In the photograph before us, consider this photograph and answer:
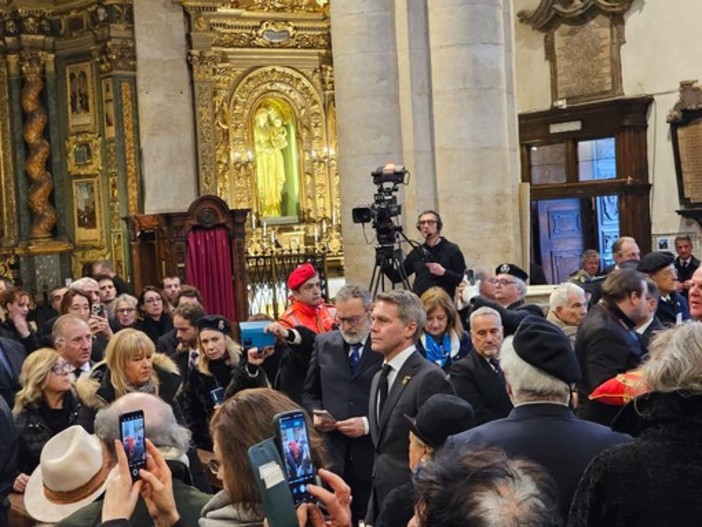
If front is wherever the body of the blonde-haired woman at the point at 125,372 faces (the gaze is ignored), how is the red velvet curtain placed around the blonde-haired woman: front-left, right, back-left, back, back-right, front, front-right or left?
back-left

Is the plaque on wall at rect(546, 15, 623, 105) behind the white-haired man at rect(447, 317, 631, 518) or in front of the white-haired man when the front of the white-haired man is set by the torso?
in front

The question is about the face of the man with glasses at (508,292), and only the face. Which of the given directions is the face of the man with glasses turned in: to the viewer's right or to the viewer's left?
to the viewer's left

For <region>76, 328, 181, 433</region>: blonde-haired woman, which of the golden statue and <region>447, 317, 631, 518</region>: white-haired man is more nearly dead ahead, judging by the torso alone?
the white-haired man

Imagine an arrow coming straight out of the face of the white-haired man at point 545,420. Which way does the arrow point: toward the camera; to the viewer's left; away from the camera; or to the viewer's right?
away from the camera

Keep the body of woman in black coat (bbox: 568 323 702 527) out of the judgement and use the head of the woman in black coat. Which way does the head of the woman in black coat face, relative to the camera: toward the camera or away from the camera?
away from the camera

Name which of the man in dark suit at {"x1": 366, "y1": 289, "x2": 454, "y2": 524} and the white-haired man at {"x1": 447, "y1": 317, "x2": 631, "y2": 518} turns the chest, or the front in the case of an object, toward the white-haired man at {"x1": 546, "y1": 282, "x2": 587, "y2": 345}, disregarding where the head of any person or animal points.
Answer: the white-haired man at {"x1": 447, "y1": 317, "x2": 631, "y2": 518}

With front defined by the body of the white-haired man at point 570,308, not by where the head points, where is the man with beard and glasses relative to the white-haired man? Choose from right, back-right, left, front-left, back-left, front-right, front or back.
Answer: right

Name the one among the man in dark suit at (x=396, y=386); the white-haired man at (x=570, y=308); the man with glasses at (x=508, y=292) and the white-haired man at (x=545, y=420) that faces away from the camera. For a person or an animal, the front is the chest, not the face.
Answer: the white-haired man at (x=545, y=420)

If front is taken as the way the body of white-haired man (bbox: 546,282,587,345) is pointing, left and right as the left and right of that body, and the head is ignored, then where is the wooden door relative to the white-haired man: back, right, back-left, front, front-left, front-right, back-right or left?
back-left

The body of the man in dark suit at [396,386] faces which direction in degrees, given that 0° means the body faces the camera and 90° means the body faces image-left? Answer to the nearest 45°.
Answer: approximately 45°

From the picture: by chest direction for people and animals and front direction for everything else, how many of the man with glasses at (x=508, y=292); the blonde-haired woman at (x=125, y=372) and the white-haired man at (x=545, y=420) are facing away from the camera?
1

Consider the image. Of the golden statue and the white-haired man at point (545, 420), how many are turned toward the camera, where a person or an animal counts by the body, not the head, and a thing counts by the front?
1

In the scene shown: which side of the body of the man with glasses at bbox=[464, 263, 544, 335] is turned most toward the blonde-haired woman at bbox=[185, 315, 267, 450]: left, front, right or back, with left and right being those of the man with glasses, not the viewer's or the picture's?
front

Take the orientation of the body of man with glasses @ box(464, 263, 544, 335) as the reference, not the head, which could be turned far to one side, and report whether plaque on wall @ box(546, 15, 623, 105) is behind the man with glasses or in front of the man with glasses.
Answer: behind
